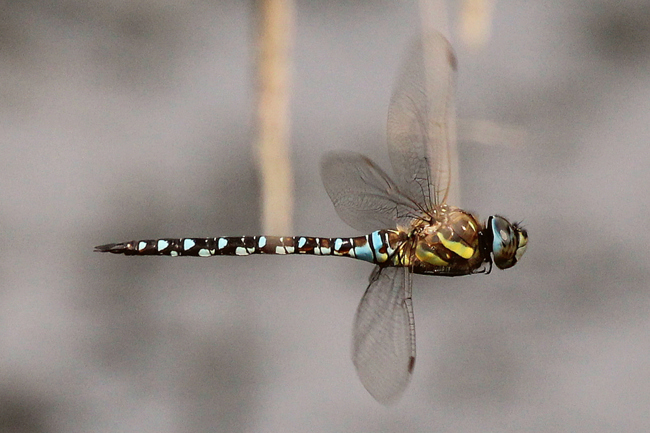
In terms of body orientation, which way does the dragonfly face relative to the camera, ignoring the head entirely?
to the viewer's right
